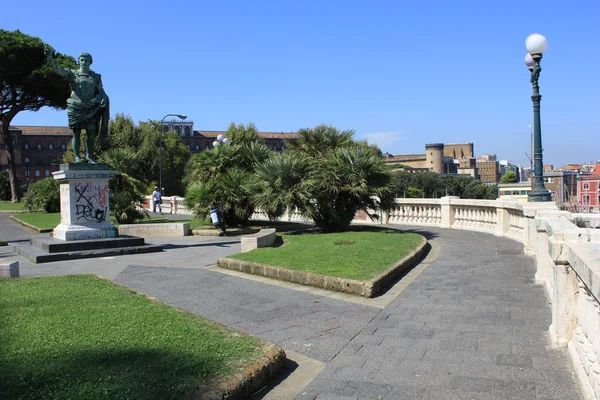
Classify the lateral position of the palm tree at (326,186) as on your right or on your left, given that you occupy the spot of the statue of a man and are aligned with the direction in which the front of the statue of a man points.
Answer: on your left

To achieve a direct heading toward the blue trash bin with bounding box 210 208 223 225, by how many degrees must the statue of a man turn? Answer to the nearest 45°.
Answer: approximately 135° to its left

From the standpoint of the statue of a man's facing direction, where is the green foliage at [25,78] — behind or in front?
behind

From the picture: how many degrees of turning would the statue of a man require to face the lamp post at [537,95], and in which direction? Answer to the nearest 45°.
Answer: approximately 45° to its left

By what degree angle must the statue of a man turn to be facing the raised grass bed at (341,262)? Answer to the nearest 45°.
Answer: approximately 45° to its left

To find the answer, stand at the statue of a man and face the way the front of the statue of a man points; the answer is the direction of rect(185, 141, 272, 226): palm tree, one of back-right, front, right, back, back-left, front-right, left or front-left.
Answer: back-left

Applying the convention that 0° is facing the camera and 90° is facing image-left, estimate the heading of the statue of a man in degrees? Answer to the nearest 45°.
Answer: approximately 0°

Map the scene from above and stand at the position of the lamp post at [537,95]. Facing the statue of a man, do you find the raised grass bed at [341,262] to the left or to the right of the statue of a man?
left
